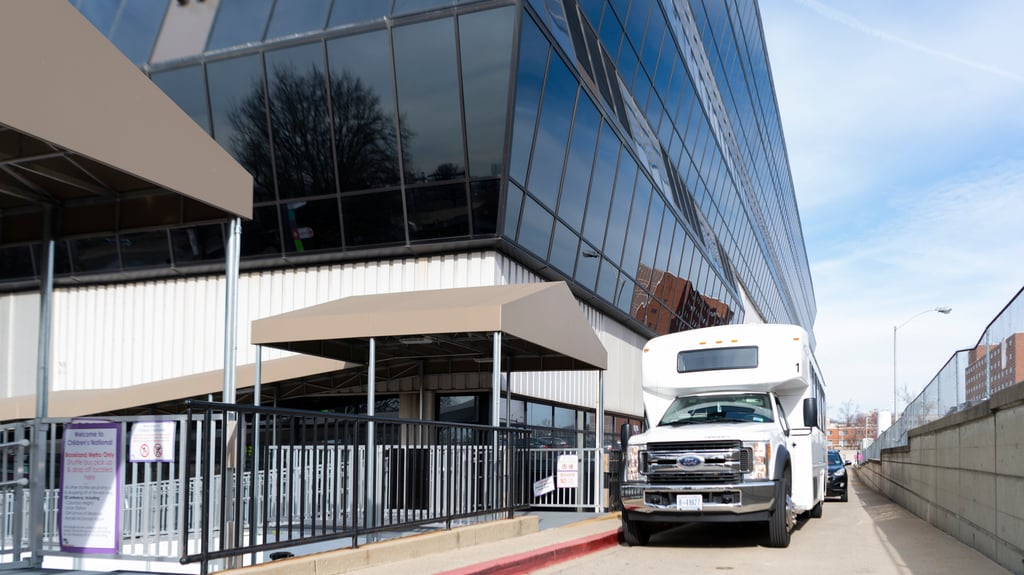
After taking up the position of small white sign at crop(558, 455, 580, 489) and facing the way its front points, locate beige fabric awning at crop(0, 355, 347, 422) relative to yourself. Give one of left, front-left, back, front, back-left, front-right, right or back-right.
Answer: right

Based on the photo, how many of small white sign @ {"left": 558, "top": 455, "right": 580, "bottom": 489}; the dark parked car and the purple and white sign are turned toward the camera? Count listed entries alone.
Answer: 3

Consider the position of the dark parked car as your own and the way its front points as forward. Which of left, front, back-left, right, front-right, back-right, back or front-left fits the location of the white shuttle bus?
front

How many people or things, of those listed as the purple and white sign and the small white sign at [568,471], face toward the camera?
2

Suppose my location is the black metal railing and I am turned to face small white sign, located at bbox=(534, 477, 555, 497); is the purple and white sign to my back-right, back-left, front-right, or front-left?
back-left

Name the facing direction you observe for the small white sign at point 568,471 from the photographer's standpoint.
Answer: facing the viewer

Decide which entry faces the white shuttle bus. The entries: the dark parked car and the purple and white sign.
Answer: the dark parked car

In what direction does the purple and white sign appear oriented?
toward the camera
